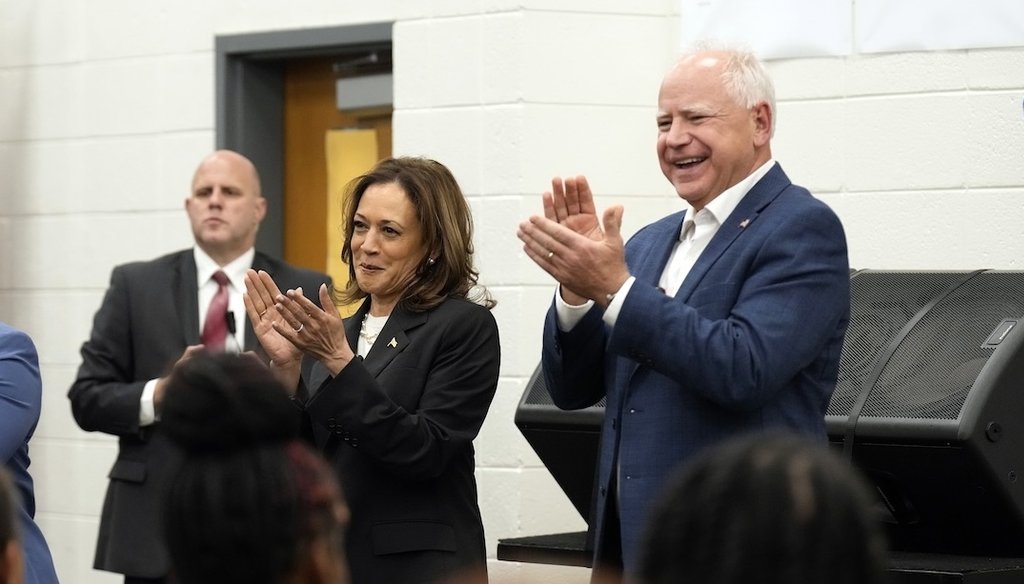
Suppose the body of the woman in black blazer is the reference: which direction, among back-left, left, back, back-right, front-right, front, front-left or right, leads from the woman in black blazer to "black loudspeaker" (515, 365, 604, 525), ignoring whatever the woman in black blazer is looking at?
back

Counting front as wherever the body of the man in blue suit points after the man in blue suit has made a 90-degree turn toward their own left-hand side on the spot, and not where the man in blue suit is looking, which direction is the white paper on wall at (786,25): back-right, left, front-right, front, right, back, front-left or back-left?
back-left

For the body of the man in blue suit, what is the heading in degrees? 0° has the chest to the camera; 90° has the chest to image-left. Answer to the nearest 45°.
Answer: approximately 45°

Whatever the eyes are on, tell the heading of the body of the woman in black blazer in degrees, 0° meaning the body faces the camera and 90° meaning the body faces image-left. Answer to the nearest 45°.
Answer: approximately 45°

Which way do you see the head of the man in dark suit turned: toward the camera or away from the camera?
toward the camera

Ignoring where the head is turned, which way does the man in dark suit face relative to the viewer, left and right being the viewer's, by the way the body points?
facing the viewer

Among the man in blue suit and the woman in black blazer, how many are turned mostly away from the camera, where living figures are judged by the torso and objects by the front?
0

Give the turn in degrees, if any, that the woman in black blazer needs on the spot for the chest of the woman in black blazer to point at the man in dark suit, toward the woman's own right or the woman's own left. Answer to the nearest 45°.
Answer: approximately 90° to the woman's own right

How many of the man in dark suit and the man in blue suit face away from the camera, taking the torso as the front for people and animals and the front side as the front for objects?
0

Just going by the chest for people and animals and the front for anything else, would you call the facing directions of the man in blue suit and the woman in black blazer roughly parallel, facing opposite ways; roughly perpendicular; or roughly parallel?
roughly parallel

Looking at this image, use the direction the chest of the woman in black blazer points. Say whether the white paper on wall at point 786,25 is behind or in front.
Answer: behind

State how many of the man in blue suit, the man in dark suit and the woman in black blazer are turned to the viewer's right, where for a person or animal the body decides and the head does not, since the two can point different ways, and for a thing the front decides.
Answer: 0

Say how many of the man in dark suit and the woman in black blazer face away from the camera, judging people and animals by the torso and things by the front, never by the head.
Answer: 0
